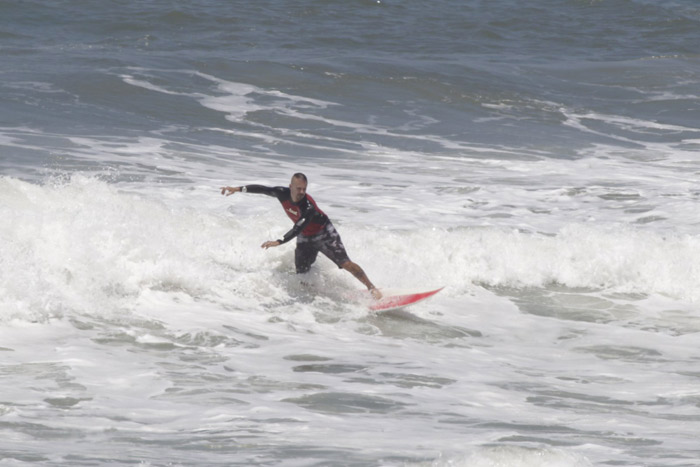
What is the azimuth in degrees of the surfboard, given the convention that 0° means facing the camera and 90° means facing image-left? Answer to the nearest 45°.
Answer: approximately 270°
